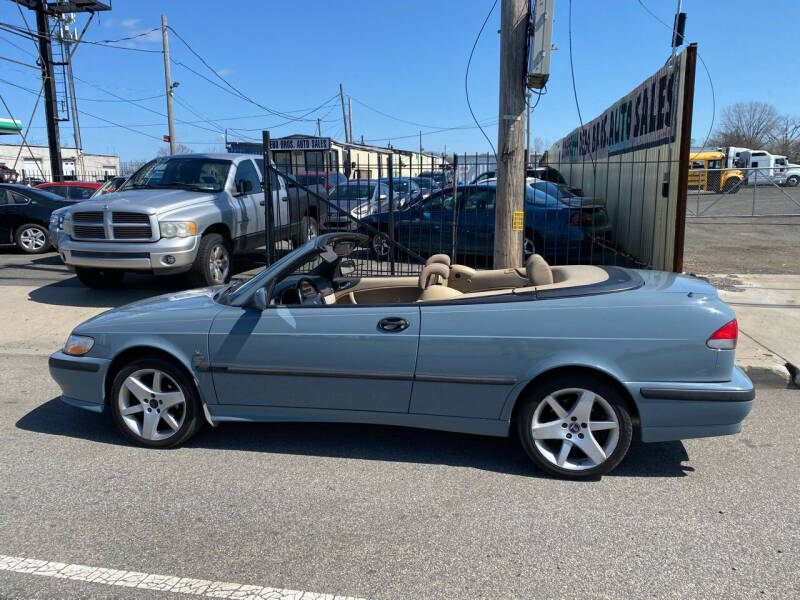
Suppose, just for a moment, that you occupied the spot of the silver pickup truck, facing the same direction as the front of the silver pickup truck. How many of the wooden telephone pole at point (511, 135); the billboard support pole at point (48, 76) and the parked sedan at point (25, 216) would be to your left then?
1

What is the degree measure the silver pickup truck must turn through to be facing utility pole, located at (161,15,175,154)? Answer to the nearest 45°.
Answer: approximately 135° to its right

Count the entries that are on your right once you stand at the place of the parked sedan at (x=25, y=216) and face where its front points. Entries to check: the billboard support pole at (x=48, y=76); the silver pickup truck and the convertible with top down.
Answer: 1

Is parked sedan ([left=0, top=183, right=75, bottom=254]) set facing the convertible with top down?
no

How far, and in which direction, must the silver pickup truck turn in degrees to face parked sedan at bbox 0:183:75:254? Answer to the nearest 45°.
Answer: approximately 90° to its right

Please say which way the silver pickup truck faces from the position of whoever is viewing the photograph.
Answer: facing the viewer and to the left of the viewer

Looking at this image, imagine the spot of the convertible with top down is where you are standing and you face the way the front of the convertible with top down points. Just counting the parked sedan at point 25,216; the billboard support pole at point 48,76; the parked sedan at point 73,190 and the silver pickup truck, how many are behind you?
0

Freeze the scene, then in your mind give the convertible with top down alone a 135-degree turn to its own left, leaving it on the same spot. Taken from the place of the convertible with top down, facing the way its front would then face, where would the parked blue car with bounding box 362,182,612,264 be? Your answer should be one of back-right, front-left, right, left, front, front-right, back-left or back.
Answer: back-left

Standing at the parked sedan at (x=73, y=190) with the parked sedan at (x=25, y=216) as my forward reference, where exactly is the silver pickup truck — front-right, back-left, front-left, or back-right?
front-left

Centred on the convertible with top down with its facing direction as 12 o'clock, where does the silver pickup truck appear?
The silver pickup truck is roughly at 2 o'clock from the convertible with top down.

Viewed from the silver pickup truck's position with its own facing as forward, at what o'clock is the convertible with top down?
The convertible with top down is roughly at 10 o'clock from the silver pickup truck.

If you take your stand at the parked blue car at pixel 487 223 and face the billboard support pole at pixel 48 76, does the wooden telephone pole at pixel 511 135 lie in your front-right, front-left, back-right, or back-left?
back-left

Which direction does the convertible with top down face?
to the viewer's left

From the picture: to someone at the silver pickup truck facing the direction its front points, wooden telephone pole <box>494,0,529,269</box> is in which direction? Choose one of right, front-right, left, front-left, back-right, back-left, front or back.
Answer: left

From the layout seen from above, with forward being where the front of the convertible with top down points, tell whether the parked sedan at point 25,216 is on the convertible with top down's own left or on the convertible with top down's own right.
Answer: on the convertible with top down's own right

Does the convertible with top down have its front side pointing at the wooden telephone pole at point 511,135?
no

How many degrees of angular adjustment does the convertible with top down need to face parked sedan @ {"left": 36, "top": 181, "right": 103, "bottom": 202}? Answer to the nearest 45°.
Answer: approximately 45° to its right
